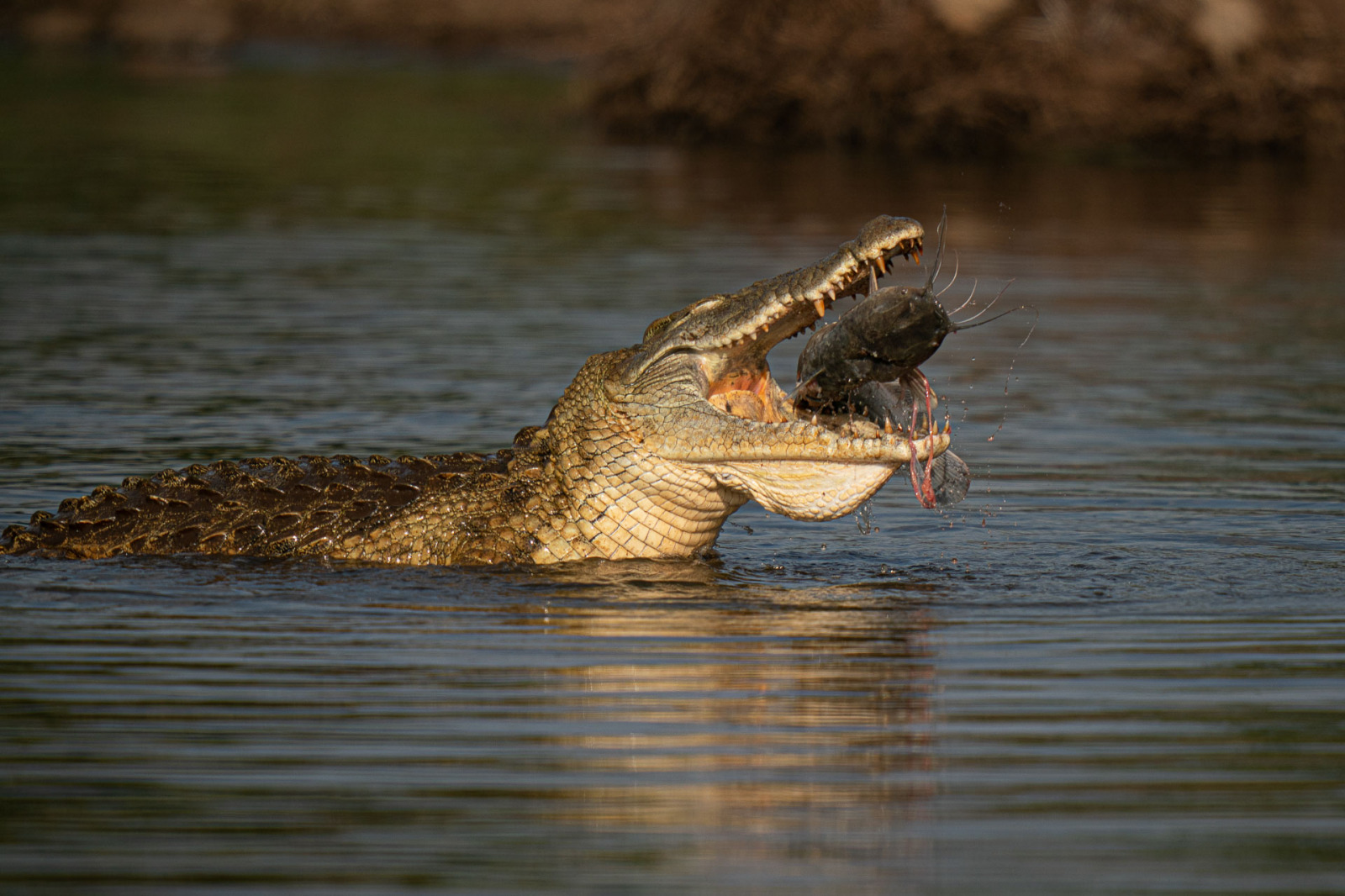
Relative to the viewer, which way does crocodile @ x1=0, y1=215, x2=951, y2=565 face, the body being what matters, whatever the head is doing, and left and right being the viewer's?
facing to the right of the viewer
